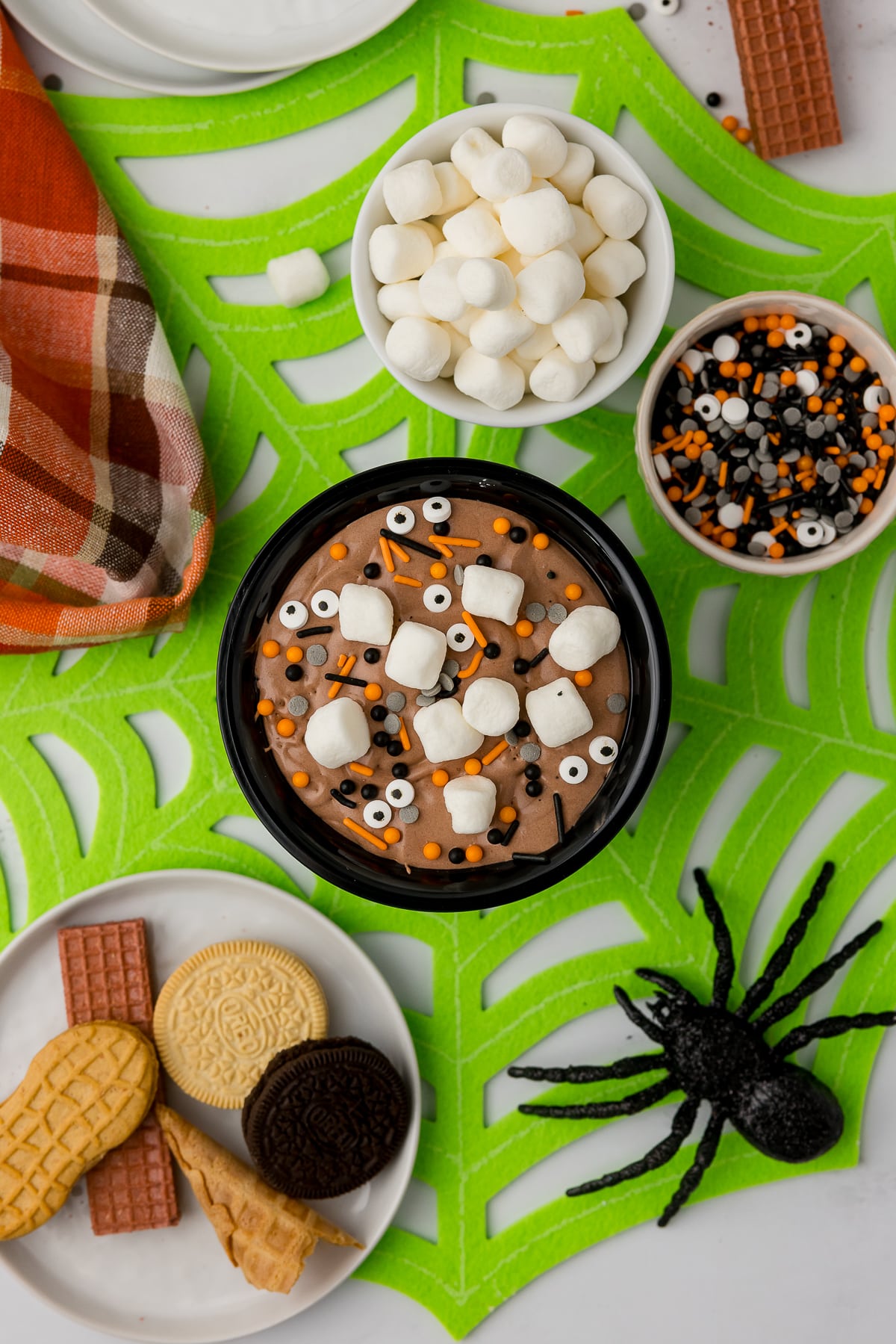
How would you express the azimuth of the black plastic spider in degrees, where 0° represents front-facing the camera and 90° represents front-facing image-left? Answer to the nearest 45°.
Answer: approximately 135°

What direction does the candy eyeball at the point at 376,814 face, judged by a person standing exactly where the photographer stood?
facing the viewer

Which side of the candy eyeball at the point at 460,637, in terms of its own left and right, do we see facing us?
front

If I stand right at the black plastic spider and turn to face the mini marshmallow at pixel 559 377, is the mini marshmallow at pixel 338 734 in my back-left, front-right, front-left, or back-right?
front-left

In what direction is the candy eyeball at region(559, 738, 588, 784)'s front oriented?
toward the camera

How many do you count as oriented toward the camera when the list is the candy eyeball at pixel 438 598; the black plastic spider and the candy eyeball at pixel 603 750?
2
